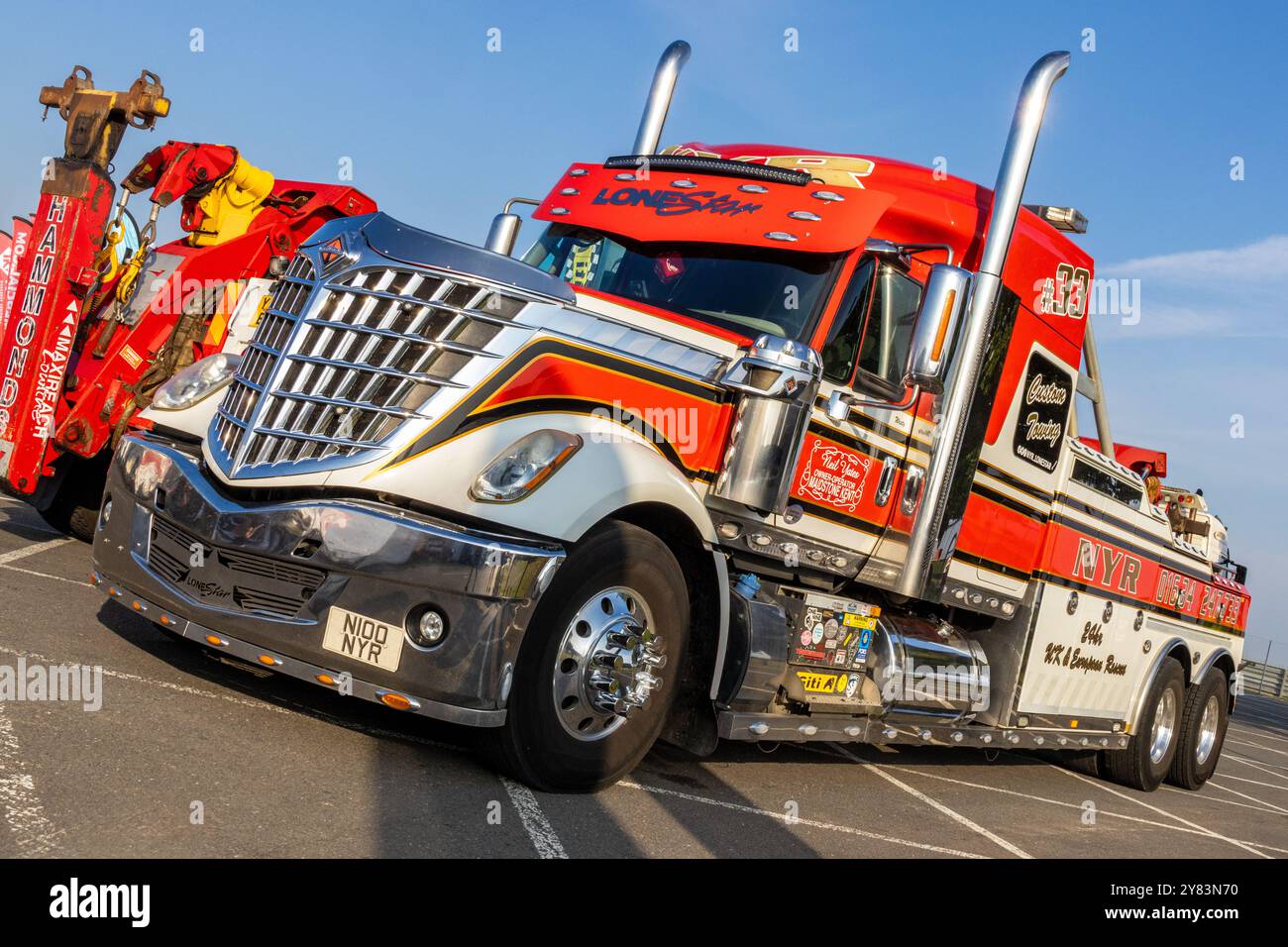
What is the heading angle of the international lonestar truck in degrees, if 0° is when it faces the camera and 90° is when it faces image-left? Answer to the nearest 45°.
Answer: approximately 45°
